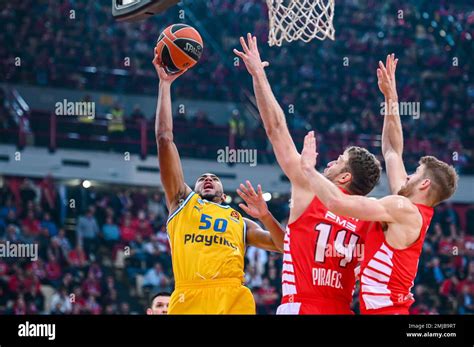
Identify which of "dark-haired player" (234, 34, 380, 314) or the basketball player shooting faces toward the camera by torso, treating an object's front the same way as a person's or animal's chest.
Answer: the basketball player shooting

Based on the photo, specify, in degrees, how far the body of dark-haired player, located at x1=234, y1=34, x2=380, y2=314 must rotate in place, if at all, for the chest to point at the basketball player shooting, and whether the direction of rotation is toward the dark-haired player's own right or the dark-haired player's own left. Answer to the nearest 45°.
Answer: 0° — they already face them

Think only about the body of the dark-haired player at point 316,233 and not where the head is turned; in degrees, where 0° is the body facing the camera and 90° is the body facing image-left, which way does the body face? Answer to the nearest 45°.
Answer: approximately 135°

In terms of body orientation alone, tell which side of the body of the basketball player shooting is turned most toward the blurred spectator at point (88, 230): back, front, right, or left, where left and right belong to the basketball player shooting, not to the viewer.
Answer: back

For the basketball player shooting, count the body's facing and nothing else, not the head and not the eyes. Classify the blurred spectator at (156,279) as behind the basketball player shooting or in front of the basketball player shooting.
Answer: behind

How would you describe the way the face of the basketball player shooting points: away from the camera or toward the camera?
toward the camera

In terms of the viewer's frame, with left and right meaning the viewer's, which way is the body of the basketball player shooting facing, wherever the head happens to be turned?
facing the viewer
